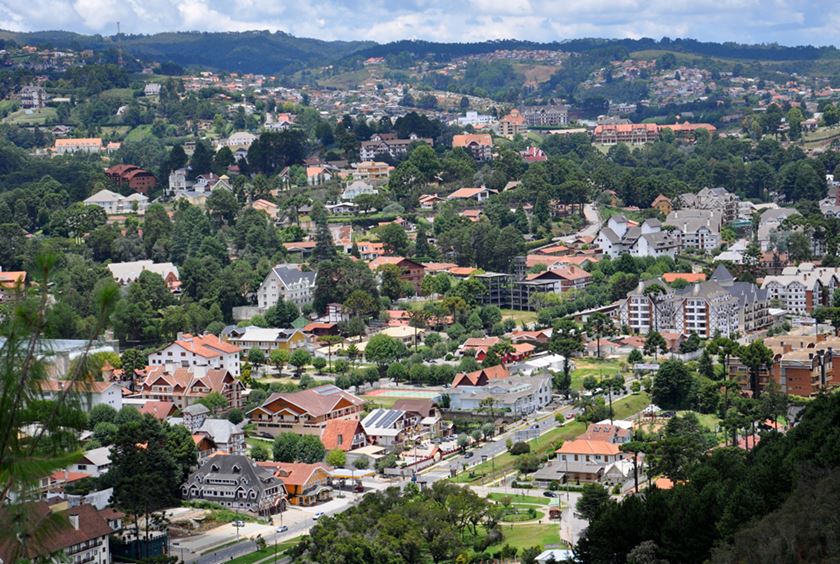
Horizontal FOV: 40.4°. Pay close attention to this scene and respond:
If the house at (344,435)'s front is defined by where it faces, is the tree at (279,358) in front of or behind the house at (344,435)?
behind

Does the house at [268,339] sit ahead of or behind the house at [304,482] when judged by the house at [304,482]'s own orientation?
behind

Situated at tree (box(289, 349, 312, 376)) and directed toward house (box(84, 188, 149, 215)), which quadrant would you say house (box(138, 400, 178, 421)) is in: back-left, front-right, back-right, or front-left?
back-left

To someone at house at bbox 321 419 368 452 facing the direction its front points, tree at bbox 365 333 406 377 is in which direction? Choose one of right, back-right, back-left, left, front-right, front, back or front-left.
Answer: back-left

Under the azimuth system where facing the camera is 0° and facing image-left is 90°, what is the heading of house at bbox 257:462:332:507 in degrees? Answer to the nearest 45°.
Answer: approximately 315°

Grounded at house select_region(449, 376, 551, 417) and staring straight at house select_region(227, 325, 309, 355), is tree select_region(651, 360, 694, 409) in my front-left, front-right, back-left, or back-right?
back-right

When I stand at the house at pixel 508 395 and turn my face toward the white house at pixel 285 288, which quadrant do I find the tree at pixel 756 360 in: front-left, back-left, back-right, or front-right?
back-right

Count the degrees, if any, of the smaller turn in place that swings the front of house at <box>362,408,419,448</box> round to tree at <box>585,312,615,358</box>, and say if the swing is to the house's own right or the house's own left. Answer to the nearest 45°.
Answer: approximately 90° to the house's own left
